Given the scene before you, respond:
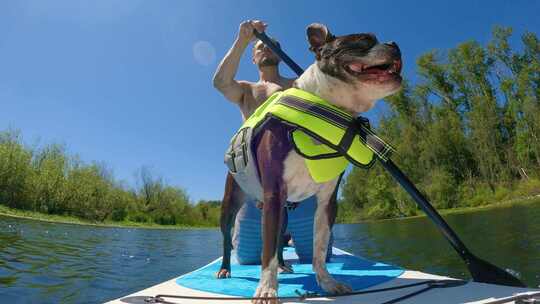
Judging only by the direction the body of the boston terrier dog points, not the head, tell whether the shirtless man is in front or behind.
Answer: behind

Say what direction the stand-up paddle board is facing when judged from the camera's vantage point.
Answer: facing the viewer

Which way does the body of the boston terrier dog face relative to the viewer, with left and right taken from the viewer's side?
facing the viewer and to the right of the viewer
